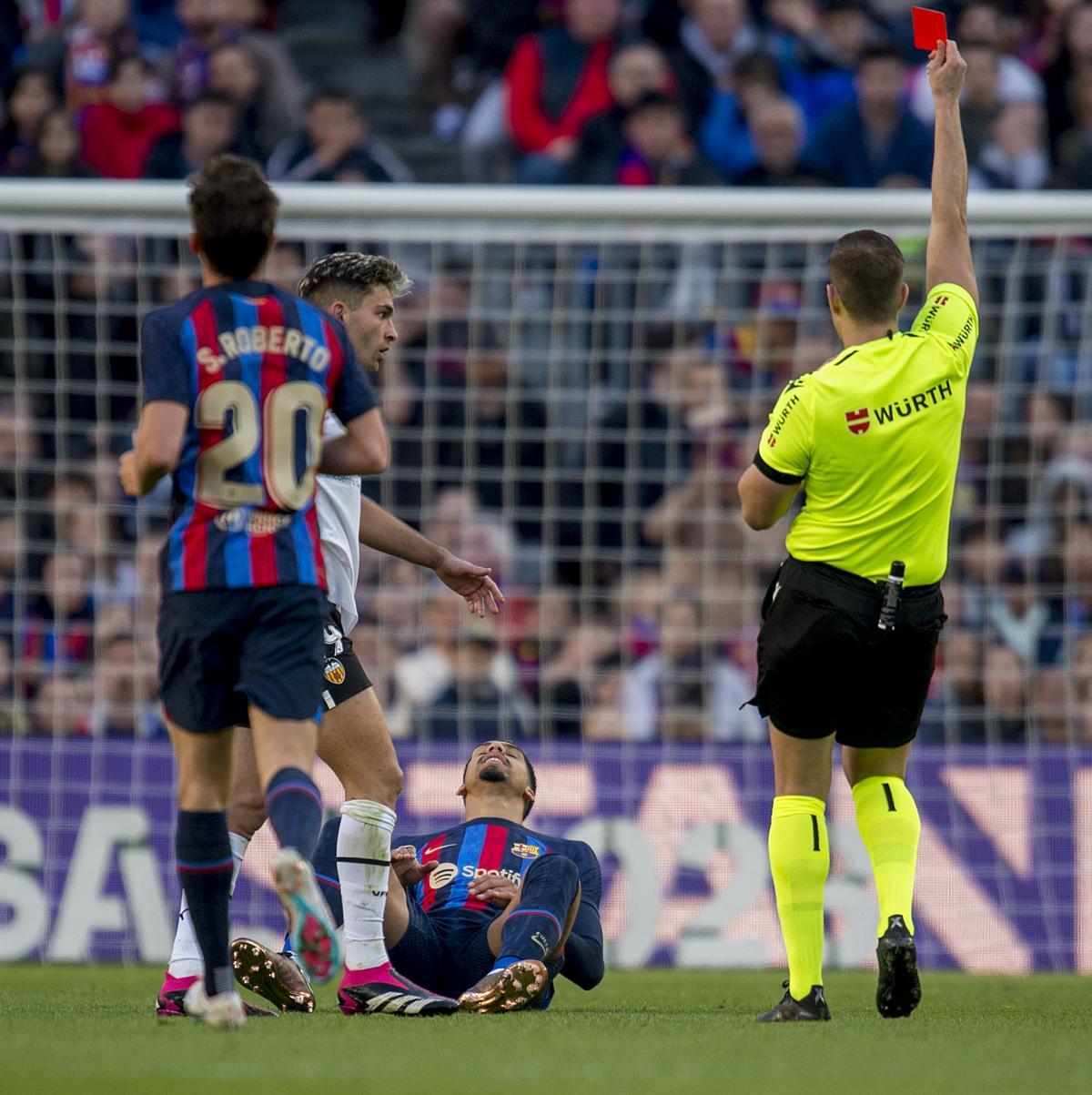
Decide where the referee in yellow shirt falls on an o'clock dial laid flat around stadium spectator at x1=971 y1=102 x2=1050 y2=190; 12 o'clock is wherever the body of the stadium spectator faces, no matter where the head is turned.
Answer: The referee in yellow shirt is roughly at 12 o'clock from the stadium spectator.

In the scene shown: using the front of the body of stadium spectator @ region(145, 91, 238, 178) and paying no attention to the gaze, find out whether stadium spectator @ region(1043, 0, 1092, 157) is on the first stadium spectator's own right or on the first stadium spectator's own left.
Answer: on the first stadium spectator's own left

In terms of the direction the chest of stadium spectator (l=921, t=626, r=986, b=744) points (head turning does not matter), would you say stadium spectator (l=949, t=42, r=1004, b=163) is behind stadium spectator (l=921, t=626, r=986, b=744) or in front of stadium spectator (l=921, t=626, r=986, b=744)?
behind

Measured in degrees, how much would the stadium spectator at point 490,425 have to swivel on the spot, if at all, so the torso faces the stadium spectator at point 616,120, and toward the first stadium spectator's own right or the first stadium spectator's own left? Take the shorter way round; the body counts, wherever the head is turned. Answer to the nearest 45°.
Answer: approximately 180°

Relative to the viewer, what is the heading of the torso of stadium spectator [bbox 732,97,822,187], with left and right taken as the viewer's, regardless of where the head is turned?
facing the viewer

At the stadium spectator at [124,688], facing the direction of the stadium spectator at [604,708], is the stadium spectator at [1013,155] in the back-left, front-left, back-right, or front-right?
front-left

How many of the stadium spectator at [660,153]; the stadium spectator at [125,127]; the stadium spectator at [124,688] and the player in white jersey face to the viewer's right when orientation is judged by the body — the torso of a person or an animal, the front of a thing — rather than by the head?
1

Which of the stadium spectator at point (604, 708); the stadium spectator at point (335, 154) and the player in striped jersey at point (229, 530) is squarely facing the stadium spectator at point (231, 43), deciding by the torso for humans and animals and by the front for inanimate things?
the player in striped jersey

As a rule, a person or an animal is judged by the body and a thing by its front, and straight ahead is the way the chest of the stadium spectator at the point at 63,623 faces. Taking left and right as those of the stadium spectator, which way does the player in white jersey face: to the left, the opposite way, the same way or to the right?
to the left

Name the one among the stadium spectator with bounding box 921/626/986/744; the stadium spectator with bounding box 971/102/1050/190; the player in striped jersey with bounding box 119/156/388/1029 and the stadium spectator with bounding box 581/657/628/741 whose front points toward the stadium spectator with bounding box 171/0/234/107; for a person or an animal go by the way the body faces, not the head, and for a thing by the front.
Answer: the player in striped jersey

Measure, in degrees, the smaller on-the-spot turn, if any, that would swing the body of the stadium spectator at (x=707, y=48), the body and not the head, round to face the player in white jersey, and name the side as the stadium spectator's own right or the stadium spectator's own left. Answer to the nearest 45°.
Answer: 0° — they already face them

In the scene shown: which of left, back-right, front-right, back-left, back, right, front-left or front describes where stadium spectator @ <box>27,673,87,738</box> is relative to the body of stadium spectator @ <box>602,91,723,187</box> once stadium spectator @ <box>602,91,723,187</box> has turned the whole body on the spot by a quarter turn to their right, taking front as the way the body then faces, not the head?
front-left

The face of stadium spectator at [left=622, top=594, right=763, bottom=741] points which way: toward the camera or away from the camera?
toward the camera

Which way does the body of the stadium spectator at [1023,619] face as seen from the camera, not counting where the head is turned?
toward the camera

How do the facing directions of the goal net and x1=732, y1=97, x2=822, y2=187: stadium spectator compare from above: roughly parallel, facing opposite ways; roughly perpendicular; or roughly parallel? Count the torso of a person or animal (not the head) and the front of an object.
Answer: roughly parallel

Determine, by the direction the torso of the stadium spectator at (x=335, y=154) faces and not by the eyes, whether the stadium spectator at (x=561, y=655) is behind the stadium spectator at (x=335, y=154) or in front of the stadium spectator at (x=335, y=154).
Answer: in front

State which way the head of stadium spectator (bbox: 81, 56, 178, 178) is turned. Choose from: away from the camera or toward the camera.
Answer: toward the camera

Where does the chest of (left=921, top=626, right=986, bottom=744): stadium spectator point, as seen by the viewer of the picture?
toward the camera

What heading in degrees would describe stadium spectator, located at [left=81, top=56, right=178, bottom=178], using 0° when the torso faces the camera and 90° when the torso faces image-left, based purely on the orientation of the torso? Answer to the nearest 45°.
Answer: approximately 0°

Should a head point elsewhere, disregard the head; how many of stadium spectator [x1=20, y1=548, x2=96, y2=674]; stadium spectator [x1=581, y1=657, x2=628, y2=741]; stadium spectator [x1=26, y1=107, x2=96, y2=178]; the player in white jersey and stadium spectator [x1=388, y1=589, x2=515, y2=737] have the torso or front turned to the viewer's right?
1

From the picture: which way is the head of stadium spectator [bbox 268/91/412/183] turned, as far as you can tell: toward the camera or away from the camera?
toward the camera

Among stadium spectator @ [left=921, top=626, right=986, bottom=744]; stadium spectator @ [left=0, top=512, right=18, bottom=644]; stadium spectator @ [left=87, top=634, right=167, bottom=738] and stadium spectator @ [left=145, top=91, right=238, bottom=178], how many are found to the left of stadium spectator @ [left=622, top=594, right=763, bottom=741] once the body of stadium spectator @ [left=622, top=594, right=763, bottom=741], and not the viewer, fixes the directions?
1
